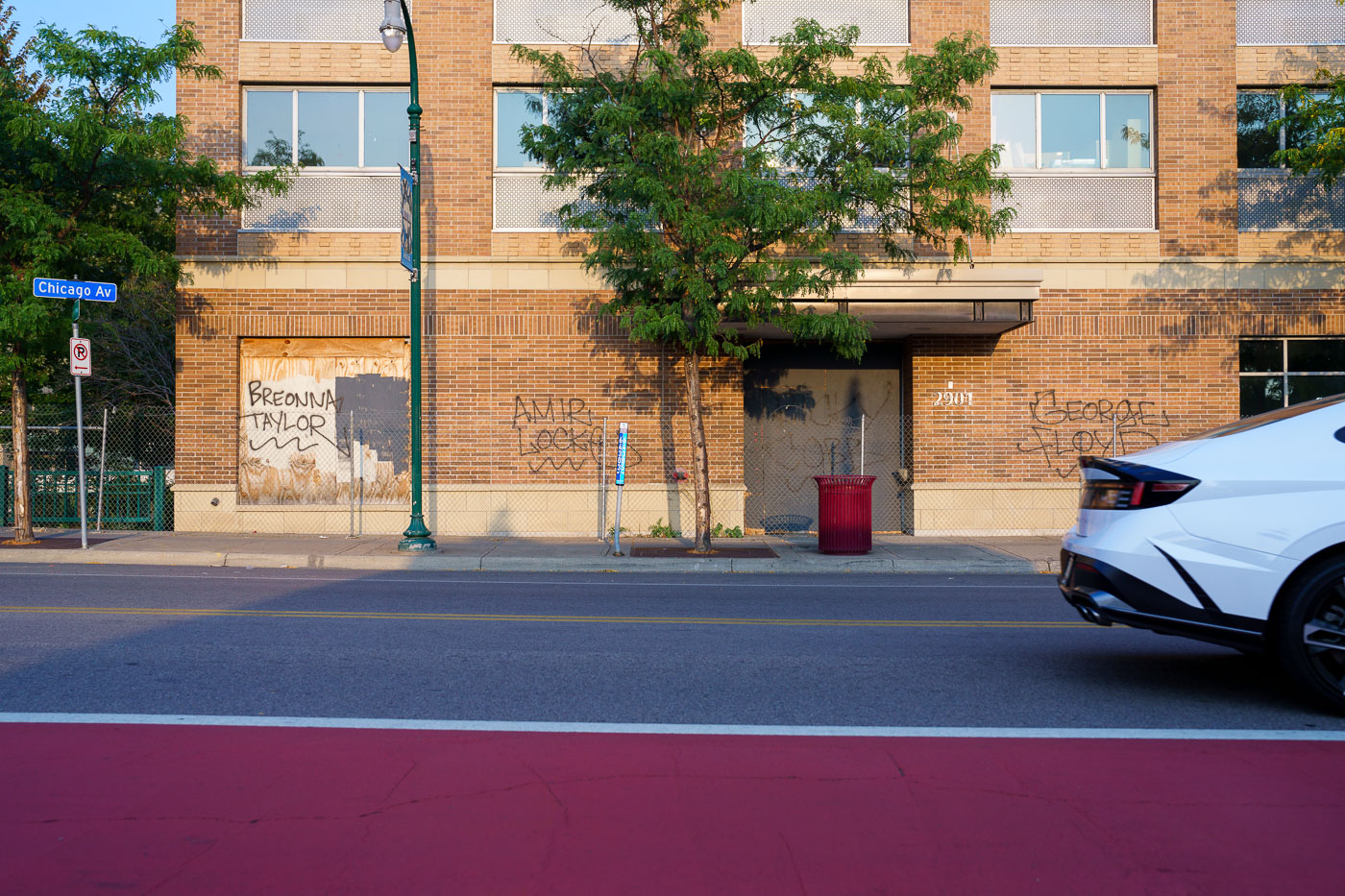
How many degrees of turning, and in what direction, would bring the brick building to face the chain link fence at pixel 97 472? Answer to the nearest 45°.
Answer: approximately 90° to its right

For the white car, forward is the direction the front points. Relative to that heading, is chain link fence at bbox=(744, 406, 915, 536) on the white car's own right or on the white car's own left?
on the white car's own left

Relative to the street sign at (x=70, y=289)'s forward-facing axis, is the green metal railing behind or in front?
behind

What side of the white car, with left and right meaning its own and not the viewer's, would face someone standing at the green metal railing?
back

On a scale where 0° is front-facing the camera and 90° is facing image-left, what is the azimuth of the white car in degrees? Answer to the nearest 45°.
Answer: approximately 270°

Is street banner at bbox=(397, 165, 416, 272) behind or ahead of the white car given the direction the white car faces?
behind

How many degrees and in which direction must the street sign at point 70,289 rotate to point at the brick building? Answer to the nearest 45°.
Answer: approximately 90° to its left

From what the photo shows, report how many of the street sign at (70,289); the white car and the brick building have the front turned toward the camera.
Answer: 2

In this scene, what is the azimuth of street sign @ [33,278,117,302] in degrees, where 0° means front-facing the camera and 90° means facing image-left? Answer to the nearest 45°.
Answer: approximately 0°
